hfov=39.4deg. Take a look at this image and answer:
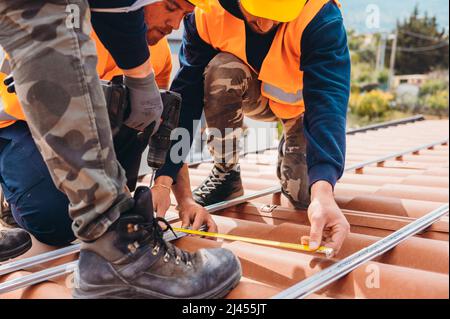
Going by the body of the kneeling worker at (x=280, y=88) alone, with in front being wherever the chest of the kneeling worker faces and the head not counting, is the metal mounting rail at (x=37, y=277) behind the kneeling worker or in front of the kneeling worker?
in front

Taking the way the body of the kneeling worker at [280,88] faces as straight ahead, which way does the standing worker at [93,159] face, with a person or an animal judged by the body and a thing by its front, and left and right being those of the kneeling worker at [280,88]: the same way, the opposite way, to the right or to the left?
to the left

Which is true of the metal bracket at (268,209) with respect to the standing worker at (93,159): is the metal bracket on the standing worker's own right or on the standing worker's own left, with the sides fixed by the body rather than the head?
on the standing worker's own left

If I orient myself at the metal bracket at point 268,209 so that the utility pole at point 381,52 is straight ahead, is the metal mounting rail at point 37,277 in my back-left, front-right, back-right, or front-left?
back-left

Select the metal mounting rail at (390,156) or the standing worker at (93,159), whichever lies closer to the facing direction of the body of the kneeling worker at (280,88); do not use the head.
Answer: the standing worker

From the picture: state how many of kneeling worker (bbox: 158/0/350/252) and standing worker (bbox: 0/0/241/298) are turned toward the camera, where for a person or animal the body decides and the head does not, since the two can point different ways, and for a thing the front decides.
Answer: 1

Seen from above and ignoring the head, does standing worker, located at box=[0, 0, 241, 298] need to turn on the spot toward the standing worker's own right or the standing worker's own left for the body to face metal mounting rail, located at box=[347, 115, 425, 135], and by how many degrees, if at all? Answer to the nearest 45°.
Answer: approximately 45° to the standing worker's own left

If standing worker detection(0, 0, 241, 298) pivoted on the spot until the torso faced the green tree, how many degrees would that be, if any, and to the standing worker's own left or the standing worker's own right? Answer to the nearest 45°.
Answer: approximately 45° to the standing worker's own left

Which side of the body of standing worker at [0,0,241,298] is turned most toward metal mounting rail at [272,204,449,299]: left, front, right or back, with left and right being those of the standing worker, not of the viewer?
front

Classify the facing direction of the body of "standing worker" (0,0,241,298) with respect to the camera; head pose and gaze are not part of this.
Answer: to the viewer's right

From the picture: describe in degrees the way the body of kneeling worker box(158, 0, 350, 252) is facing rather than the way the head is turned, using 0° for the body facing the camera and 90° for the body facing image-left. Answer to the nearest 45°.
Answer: approximately 0°

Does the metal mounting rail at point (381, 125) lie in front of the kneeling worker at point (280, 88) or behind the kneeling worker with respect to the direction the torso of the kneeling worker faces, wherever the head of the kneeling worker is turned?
behind
